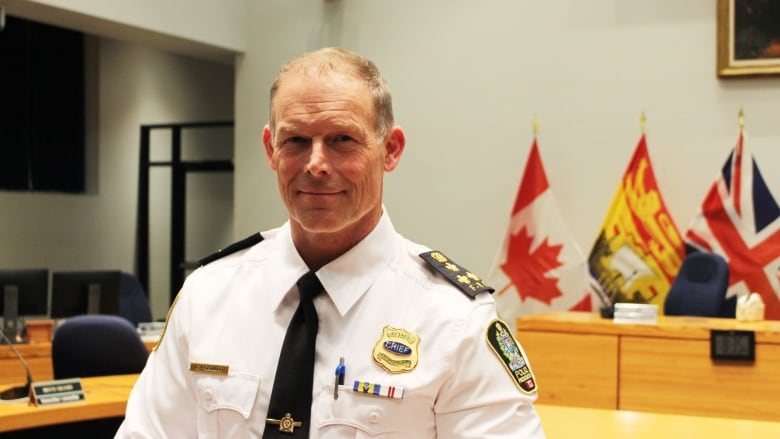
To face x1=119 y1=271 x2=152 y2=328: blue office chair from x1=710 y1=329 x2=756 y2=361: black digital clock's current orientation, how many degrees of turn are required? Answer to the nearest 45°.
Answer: approximately 90° to its right

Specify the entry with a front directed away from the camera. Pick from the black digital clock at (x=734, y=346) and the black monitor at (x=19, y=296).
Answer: the black monitor

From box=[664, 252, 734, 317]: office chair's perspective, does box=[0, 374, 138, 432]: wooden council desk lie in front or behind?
in front

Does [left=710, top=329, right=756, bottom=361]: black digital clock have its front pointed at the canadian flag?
no

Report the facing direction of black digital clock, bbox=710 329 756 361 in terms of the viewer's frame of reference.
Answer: facing the viewer

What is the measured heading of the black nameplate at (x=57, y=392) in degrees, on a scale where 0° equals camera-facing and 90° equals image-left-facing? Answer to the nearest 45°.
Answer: approximately 0°

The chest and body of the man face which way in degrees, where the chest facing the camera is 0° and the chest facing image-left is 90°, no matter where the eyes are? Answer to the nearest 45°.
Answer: approximately 45°

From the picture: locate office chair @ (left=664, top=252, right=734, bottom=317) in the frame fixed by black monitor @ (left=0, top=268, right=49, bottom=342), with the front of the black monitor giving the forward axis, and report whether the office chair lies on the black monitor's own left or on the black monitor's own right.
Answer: on the black monitor's own right

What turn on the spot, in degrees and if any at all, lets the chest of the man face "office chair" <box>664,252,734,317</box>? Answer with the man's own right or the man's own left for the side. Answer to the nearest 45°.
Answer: approximately 180°

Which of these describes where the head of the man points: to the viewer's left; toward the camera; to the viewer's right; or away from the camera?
toward the camera

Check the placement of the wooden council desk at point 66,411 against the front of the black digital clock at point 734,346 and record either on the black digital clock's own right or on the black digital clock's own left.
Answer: on the black digital clock's own right

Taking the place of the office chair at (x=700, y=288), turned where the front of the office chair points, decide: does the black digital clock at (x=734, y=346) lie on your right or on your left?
on your left

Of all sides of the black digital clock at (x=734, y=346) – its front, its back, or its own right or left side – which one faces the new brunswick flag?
back
